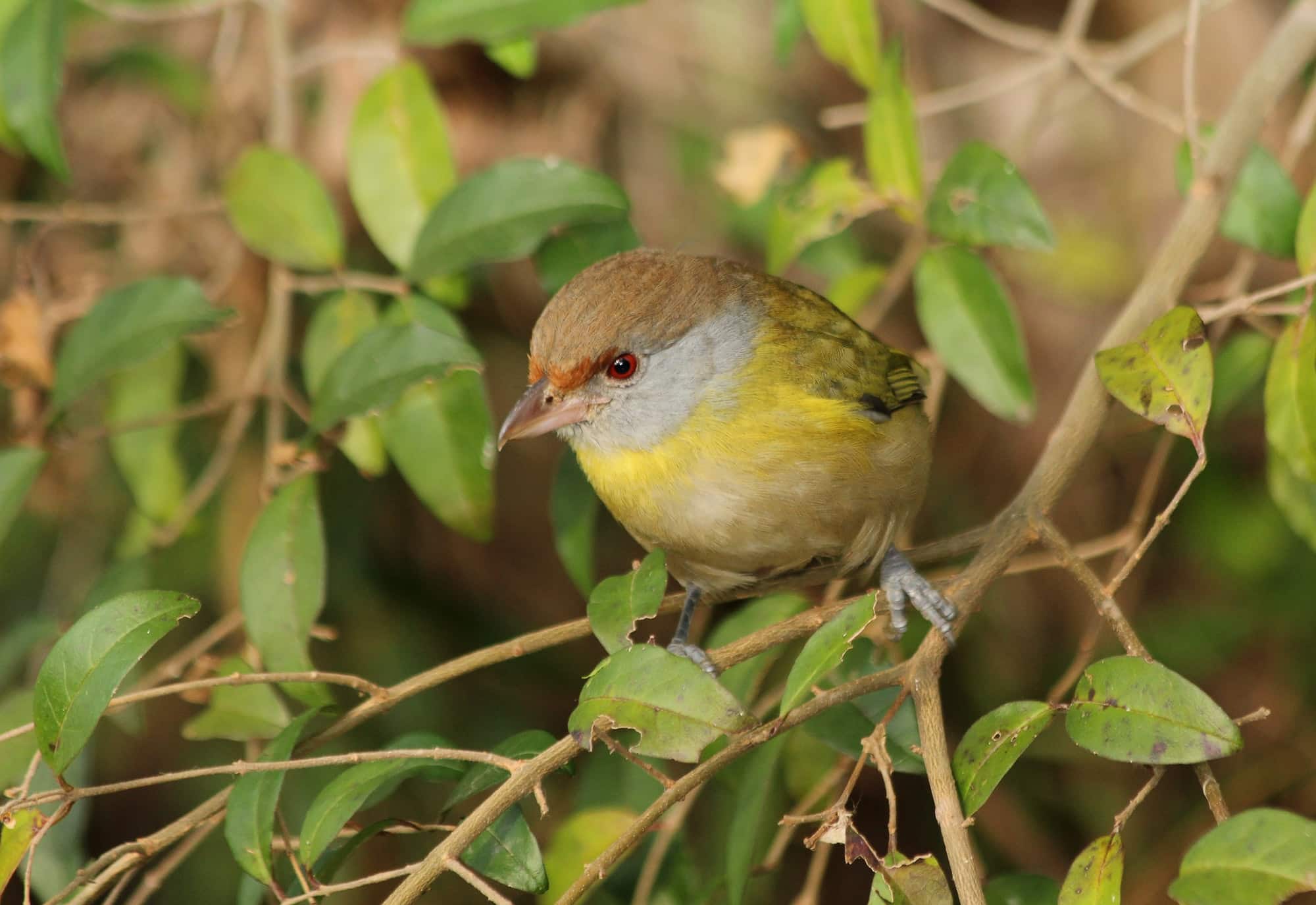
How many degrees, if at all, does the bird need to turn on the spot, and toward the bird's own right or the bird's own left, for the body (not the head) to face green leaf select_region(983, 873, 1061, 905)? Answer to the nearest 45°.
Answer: approximately 90° to the bird's own left

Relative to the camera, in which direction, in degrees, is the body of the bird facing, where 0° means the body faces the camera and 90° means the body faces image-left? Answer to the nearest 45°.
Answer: approximately 45°

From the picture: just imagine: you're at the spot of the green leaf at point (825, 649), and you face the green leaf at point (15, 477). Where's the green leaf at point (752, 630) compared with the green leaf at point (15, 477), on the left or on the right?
right

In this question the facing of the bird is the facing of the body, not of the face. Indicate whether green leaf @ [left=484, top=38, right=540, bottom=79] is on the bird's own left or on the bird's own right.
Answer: on the bird's own right

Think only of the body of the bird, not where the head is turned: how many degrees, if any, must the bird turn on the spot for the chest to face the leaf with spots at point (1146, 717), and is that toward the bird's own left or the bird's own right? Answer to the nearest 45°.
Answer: approximately 90° to the bird's own left

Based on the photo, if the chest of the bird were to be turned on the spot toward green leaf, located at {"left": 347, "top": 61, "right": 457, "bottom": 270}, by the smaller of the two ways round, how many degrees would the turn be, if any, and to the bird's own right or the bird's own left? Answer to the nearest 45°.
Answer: approximately 90° to the bird's own right

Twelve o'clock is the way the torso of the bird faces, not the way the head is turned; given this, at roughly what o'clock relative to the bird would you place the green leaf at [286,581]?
The green leaf is roughly at 1 o'clock from the bird.
